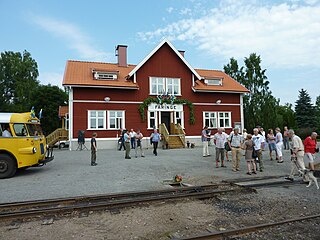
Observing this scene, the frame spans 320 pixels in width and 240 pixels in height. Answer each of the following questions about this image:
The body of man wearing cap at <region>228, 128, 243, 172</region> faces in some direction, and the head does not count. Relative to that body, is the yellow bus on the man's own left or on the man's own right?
on the man's own right

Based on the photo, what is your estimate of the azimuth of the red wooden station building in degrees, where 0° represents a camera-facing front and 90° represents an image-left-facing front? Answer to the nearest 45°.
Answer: approximately 0°

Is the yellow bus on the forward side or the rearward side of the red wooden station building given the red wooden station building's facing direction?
on the forward side

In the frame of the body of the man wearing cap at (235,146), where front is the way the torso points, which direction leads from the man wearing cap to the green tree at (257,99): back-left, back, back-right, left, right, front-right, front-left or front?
back

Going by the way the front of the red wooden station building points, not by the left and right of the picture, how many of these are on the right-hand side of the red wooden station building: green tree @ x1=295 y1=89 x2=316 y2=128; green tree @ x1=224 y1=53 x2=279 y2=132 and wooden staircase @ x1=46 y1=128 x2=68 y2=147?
1

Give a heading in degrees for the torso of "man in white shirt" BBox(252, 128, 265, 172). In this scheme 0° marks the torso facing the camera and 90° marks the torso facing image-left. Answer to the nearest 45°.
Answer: approximately 45°

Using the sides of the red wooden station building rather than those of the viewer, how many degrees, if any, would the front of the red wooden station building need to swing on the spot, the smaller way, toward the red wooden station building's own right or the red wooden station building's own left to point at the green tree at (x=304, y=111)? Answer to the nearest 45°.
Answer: approximately 135° to the red wooden station building's own left

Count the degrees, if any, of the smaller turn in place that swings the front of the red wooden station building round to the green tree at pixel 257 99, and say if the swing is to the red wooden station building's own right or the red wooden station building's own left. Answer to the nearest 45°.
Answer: approximately 135° to the red wooden station building's own left

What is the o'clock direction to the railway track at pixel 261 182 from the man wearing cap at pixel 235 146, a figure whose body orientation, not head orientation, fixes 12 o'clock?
The railway track is roughly at 11 o'clock from the man wearing cap.

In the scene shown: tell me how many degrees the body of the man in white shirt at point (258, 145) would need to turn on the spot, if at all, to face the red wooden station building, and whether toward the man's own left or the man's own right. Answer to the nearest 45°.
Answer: approximately 90° to the man's own right
